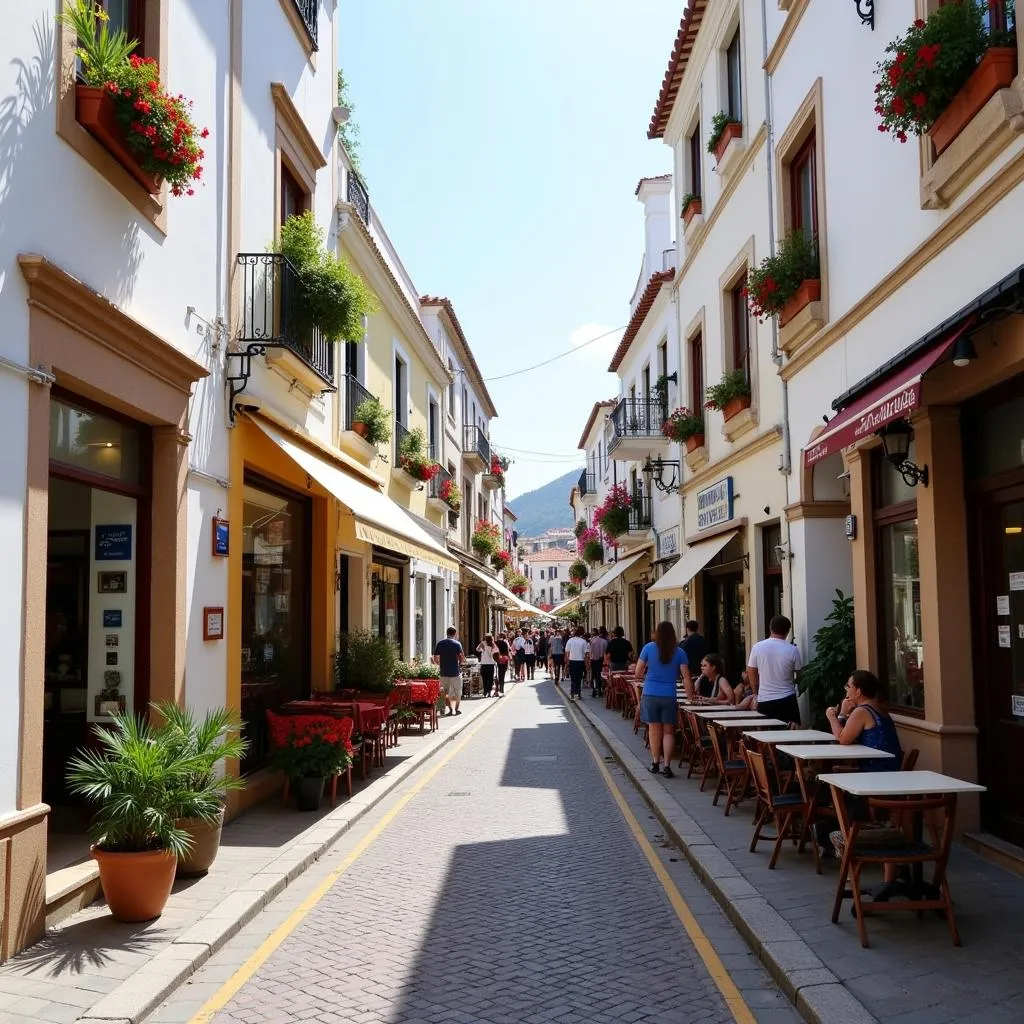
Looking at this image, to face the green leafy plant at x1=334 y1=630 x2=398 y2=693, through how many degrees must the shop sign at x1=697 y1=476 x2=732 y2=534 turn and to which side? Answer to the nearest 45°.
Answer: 0° — it already faces it

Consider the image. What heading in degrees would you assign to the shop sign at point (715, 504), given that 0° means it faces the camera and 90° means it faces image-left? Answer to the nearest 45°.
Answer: approximately 45°

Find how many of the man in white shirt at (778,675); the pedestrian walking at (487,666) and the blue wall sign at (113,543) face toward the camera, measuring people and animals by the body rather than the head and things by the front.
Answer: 1

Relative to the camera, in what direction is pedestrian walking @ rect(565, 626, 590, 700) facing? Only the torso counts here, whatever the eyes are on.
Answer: away from the camera

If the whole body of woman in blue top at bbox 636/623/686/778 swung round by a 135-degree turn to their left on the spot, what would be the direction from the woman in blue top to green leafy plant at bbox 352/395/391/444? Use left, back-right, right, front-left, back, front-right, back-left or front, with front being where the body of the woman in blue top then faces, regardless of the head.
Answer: right

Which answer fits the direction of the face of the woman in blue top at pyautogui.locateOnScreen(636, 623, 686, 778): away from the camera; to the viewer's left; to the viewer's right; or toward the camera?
away from the camera

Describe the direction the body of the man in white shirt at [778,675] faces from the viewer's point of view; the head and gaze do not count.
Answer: away from the camera

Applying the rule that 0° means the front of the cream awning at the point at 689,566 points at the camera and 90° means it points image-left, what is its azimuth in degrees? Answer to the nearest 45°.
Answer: approximately 45°
